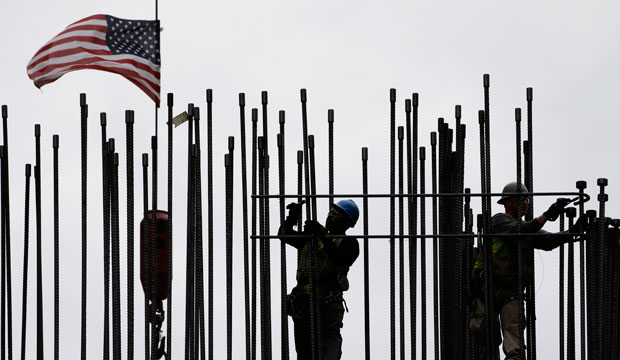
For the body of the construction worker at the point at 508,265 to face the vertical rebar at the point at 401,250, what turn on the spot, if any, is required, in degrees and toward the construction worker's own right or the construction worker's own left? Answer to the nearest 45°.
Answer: approximately 135° to the construction worker's own right

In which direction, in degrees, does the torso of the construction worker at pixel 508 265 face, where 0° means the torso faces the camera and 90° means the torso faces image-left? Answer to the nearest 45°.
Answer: approximately 270°

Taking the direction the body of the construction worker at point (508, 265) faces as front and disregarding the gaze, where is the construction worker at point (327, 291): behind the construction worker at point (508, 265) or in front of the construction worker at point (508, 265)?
behind

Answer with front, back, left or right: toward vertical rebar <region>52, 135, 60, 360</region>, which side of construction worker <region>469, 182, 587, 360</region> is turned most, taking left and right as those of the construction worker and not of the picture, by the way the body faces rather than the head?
back

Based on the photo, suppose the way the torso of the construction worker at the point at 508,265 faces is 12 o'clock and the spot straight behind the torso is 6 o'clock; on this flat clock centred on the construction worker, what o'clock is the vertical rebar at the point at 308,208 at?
The vertical rebar is roughly at 5 o'clock from the construction worker.

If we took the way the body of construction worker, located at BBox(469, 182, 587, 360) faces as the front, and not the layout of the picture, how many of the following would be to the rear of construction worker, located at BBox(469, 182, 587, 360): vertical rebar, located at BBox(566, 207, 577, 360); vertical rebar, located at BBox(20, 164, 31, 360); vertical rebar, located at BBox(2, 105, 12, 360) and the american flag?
3

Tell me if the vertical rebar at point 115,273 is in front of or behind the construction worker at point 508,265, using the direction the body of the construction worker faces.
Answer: behind

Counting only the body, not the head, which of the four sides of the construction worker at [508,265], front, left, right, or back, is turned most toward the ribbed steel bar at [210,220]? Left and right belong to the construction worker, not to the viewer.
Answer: back

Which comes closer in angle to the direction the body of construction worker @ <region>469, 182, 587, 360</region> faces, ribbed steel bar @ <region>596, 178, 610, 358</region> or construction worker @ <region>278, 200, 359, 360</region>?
the ribbed steel bar

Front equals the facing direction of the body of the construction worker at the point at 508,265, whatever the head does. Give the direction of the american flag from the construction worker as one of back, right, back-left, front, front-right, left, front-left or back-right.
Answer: back
